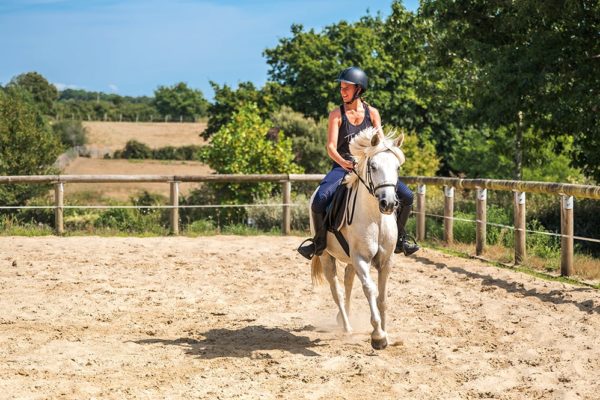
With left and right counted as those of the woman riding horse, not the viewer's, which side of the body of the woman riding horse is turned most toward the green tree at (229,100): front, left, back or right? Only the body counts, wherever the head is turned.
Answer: back

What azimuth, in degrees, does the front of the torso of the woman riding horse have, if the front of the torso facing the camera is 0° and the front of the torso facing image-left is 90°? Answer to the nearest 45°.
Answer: approximately 0°

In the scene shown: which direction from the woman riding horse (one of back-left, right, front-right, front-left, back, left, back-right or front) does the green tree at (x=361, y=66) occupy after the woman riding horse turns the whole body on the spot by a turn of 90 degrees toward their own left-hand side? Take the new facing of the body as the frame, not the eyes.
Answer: left

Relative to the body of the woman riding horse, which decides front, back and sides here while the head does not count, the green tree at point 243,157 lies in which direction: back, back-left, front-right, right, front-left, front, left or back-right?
back

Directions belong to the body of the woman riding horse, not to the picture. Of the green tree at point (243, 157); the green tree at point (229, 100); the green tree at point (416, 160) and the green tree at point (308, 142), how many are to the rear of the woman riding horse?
4

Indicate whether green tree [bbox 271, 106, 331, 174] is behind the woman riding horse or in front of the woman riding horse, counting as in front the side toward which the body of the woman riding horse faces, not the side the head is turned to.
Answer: behind

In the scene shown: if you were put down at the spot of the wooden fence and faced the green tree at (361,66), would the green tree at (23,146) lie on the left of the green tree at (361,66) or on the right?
left

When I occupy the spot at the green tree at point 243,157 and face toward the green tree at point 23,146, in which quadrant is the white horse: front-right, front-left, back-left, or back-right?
back-left

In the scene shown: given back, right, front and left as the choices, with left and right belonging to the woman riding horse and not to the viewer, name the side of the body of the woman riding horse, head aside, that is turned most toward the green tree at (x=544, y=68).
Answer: back

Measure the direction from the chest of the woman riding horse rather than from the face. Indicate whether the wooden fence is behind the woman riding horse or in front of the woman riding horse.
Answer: behind
